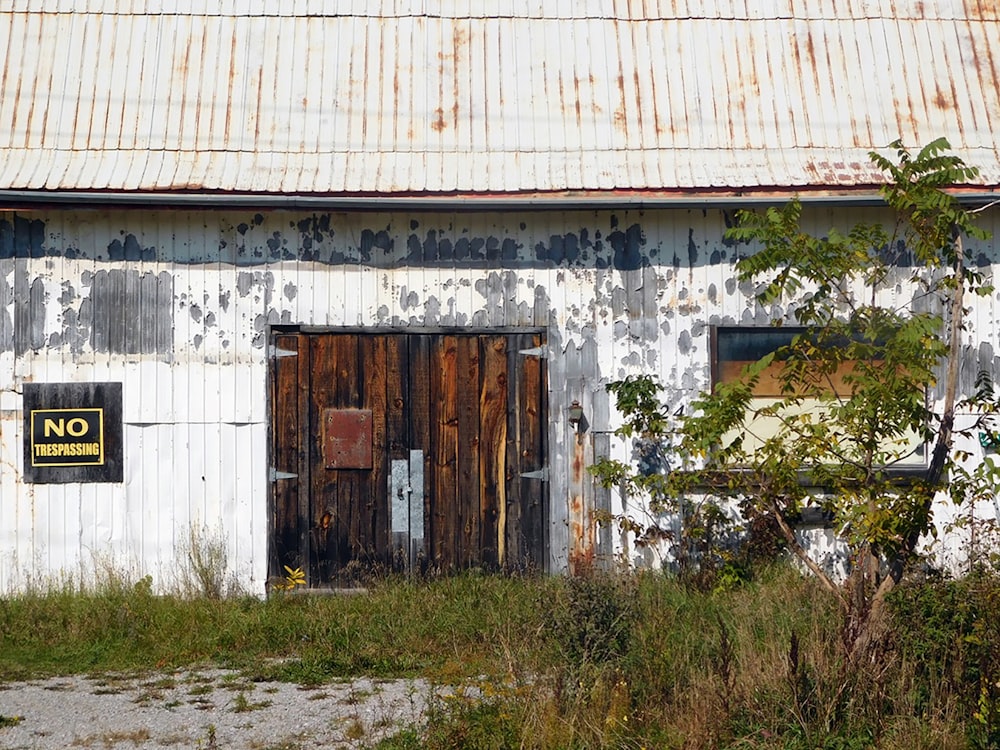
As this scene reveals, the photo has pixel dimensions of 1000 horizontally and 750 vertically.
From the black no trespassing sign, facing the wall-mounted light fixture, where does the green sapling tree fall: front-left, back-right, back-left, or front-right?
front-right

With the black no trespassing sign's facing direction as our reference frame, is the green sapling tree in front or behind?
in front

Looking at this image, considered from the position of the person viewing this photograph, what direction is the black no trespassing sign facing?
facing the viewer

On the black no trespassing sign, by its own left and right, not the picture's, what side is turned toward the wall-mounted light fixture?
left

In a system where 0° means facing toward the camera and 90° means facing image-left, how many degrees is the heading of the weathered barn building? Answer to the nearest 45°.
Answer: approximately 0°
